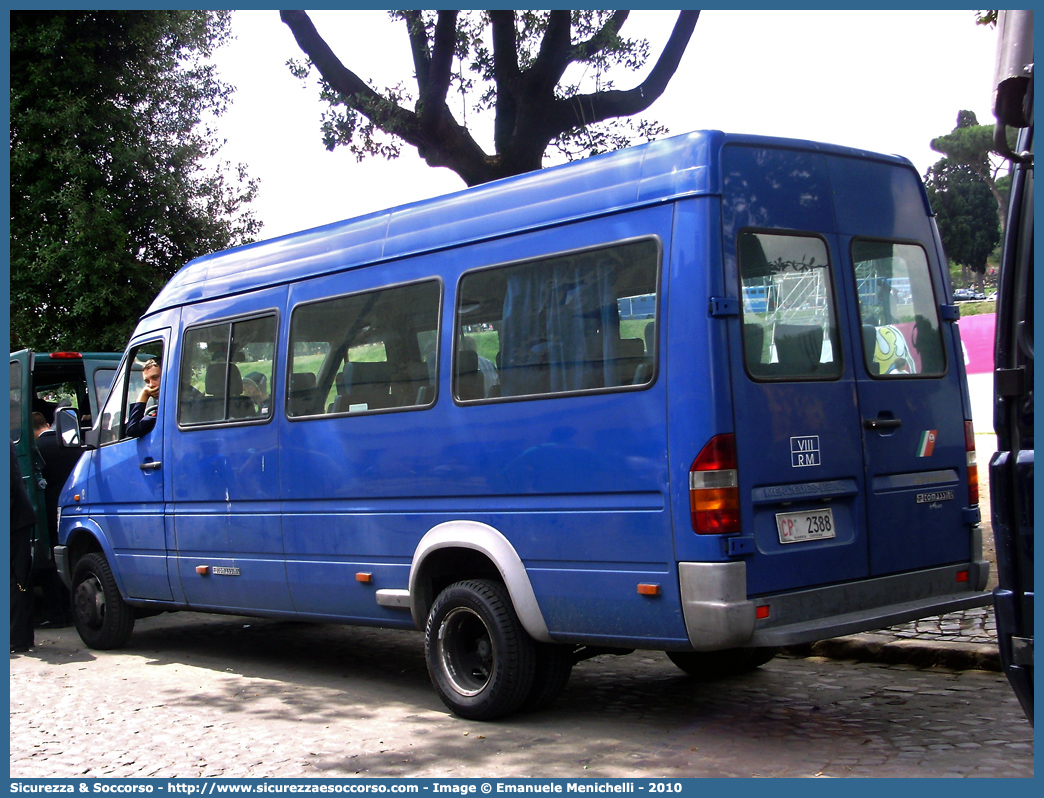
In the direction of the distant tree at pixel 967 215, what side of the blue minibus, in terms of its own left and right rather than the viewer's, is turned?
right

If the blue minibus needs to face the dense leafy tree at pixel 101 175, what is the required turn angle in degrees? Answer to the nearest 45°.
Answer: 0° — it already faces it

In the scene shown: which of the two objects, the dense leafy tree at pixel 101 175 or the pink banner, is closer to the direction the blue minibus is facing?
the dense leafy tree

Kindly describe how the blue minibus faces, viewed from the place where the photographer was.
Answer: facing away from the viewer and to the left of the viewer
